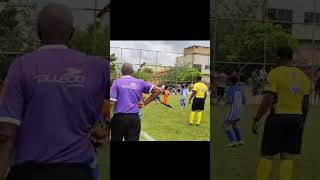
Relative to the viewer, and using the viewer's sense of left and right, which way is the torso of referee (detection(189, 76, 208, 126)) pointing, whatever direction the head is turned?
facing away from the viewer and to the left of the viewer
